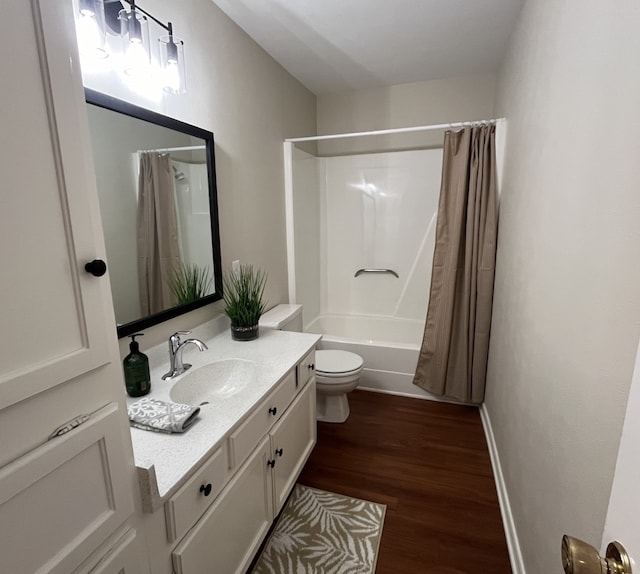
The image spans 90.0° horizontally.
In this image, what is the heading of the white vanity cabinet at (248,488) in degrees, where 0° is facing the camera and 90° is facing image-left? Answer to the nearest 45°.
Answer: approximately 315°

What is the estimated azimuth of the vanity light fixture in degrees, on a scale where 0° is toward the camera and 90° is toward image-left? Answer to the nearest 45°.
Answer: approximately 315°

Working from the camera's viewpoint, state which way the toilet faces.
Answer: facing to the right of the viewer

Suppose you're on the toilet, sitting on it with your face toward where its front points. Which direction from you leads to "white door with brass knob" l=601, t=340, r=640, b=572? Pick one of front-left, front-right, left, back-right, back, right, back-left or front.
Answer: right

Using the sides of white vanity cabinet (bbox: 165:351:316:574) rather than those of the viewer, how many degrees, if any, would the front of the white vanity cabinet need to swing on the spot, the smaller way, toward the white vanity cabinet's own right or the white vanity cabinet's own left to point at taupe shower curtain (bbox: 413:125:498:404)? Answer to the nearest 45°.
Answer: approximately 90° to the white vanity cabinet's own left
